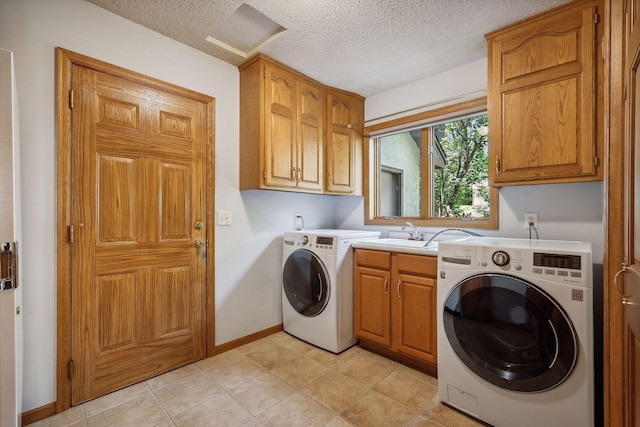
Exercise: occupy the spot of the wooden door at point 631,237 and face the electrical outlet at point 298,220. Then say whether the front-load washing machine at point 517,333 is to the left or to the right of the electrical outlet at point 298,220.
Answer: right

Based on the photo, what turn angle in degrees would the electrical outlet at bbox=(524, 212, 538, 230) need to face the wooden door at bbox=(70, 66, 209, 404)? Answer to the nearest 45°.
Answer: approximately 45° to its right

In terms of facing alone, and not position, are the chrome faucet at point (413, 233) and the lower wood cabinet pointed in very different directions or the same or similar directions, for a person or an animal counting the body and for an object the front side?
same or similar directions

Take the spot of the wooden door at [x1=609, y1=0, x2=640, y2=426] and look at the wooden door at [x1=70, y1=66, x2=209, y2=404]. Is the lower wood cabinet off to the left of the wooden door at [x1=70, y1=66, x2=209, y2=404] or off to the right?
right

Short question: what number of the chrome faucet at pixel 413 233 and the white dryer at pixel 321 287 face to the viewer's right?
0

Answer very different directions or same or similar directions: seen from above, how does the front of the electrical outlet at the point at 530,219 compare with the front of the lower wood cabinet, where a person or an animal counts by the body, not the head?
same or similar directions

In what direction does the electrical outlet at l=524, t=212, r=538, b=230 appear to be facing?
toward the camera

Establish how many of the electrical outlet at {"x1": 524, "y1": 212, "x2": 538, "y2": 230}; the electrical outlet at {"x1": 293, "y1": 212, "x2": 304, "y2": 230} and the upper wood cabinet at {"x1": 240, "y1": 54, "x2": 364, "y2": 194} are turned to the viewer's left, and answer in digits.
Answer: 0

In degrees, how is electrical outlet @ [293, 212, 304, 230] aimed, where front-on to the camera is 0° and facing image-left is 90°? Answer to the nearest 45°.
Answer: approximately 315°

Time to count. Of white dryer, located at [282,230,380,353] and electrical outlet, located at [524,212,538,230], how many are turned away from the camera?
0

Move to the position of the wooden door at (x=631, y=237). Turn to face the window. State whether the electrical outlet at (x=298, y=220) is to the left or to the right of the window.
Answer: left

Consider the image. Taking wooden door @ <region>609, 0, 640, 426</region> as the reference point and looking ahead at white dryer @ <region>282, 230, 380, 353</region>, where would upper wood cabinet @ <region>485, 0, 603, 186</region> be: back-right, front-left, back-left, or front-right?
front-right

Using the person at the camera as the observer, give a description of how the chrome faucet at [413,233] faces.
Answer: facing the viewer and to the left of the viewer

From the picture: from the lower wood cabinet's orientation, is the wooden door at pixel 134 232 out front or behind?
out front
